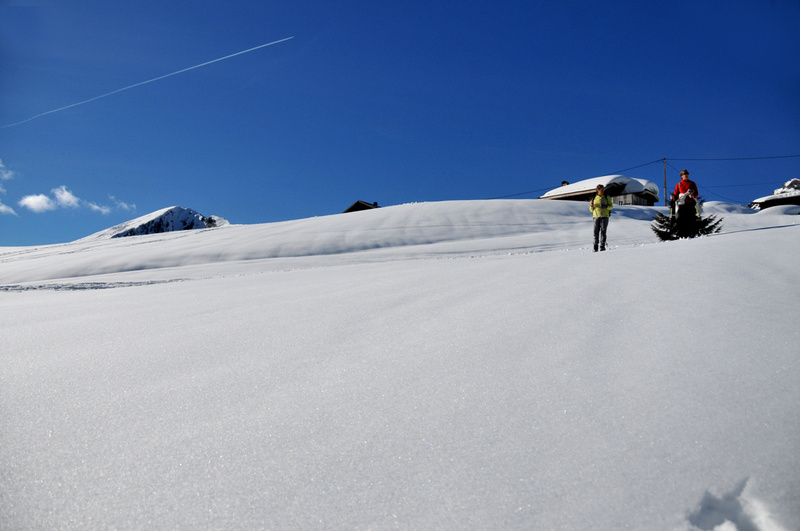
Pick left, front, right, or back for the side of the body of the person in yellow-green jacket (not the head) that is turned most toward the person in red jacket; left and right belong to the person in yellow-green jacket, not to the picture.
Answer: left

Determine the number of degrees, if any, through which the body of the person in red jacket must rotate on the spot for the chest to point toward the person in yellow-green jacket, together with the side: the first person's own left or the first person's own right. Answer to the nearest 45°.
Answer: approximately 45° to the first person's own right

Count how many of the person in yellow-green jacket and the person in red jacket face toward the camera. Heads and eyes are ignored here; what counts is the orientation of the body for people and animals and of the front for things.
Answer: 2

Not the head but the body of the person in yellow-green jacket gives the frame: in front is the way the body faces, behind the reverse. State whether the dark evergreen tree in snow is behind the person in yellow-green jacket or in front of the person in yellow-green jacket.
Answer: behind
